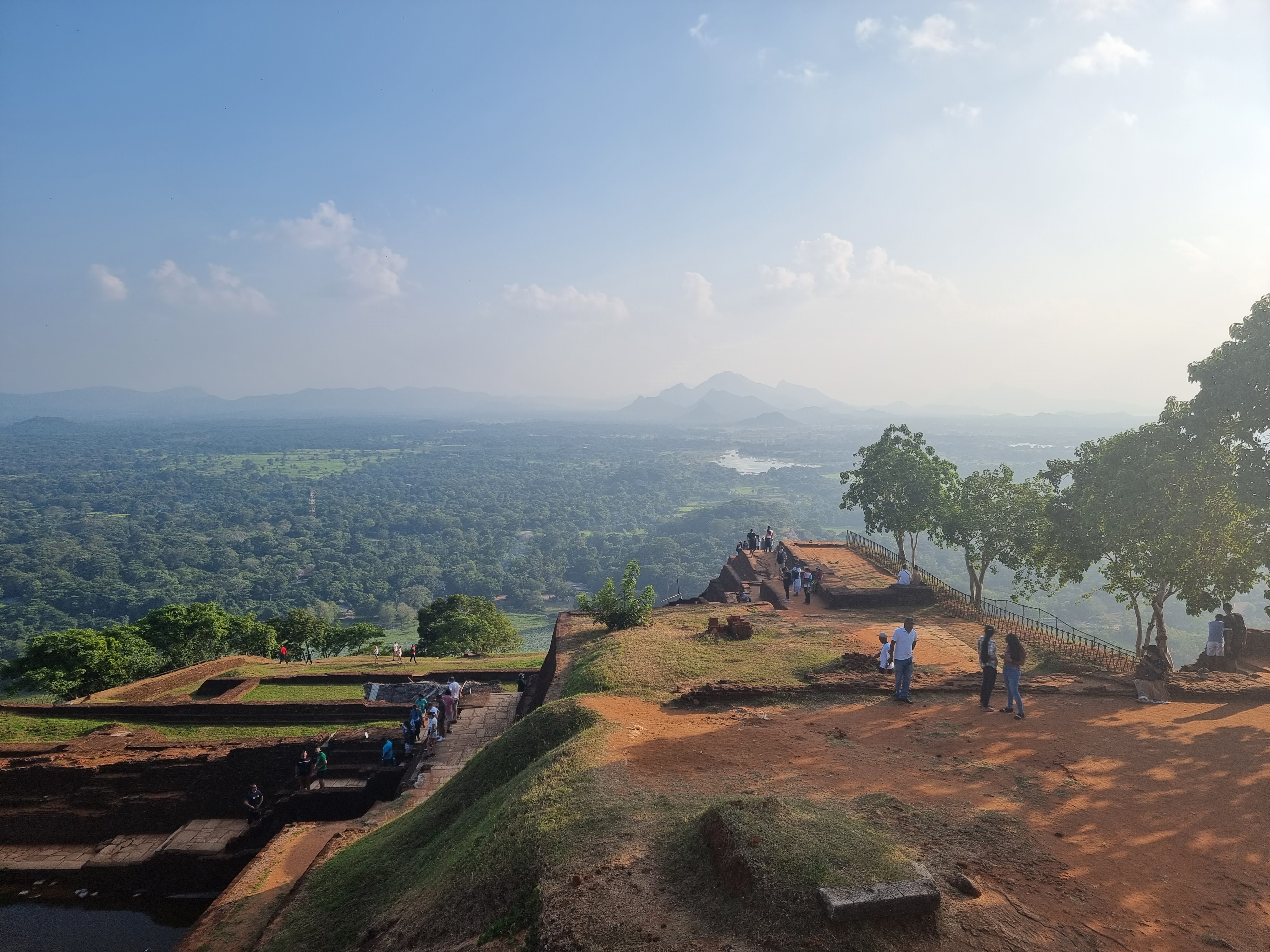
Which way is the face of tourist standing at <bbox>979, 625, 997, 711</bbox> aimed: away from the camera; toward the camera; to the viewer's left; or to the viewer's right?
away from the camera

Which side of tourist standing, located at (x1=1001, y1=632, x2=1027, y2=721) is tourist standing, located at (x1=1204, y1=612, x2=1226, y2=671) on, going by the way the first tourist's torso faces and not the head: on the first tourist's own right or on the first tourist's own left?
on the first tourist's own right

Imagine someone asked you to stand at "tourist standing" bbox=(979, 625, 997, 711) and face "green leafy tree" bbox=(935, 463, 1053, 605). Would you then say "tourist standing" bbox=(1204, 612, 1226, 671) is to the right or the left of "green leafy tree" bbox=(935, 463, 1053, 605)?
right

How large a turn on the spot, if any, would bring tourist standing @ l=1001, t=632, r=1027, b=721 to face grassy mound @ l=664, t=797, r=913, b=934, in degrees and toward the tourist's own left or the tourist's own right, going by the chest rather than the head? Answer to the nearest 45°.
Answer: approximately 90° to the tourist's own left

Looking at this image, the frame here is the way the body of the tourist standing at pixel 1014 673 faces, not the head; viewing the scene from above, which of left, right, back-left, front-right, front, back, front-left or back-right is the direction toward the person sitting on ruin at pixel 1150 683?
back-right

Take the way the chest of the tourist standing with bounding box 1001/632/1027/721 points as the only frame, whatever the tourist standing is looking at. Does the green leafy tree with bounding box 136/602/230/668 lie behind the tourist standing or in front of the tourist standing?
in front

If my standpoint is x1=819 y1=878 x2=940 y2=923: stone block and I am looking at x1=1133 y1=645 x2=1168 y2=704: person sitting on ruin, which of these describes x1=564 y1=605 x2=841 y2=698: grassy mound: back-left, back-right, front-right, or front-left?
front-left

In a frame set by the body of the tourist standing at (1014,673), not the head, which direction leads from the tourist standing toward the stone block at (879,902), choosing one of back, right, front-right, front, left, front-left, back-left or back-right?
left
